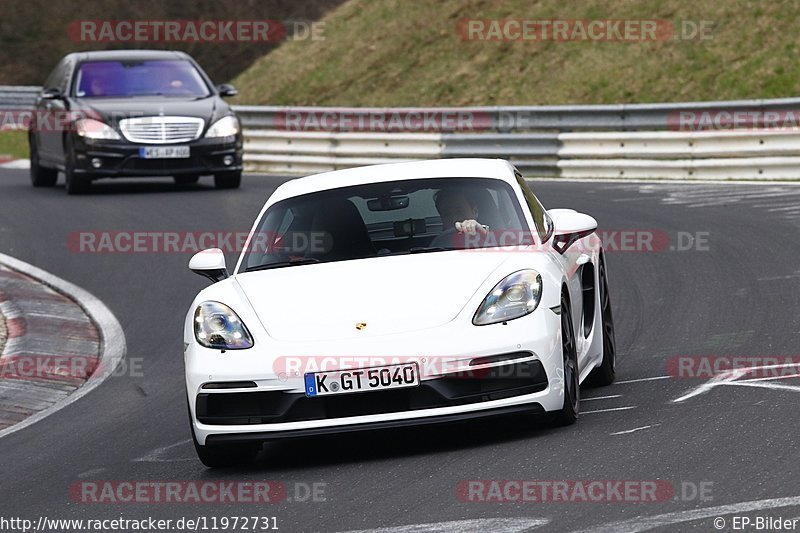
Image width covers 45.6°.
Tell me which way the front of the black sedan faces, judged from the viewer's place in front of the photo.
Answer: facing the viewer

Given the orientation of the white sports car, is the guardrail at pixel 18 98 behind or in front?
behind

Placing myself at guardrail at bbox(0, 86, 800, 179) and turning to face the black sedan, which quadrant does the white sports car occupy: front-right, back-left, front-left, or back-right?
front-left

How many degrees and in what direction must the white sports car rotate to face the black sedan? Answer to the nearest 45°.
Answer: approximately 180°

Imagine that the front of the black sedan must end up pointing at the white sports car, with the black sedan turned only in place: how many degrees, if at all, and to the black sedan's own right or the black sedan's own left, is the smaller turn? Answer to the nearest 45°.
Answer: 0° — it already faces it

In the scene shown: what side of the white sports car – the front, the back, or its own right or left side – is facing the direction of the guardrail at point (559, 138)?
back

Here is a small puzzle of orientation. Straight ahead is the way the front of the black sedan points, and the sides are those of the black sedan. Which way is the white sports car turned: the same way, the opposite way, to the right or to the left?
the same way

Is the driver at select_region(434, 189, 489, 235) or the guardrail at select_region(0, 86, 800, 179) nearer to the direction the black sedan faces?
the driver

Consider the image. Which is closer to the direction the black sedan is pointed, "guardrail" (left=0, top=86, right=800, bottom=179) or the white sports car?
the white sports car

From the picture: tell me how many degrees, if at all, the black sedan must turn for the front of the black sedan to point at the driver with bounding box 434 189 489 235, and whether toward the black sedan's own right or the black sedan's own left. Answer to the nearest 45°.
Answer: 0° — it already faces them

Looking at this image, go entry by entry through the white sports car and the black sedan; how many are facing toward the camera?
2
